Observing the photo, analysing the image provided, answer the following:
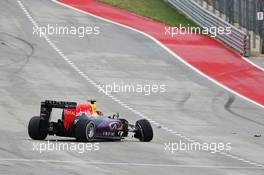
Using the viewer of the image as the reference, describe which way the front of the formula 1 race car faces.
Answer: facing away from the viewer and to the right of the viewer
